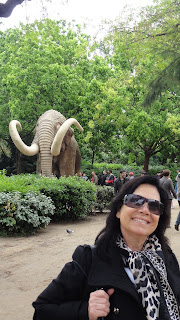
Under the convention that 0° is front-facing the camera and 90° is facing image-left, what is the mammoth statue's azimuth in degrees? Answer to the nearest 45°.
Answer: approximately 45°

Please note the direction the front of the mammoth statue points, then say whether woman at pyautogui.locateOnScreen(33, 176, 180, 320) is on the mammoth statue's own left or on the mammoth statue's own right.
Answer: on the mammoth statue's own left

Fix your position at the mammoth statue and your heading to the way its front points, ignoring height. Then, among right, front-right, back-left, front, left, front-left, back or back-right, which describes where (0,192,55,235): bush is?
front-left

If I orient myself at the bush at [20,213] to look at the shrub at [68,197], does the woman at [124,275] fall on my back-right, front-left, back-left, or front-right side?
back-right

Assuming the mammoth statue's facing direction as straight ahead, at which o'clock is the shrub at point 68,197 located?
The shrub is roughly at 10 o'clock from the mammoth statue.
